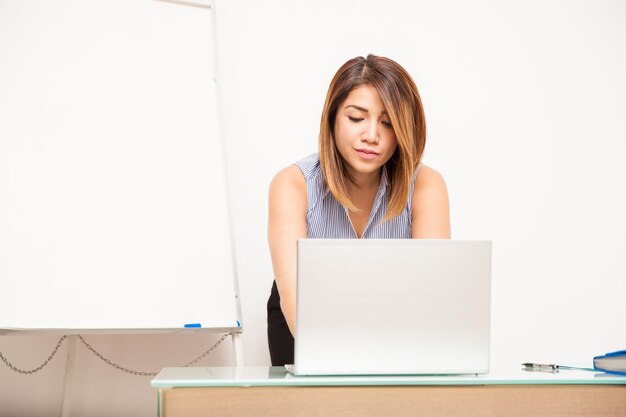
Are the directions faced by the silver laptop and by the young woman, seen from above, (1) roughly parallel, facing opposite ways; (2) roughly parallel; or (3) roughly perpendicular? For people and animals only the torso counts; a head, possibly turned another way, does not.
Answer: roughly parallel, facing opposite ways

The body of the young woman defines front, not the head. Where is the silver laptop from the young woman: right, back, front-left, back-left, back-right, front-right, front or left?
front

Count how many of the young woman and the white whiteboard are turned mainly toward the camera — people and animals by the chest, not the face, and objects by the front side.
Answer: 2

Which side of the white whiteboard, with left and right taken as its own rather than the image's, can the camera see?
front

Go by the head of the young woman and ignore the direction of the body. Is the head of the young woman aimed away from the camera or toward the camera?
toward the camera

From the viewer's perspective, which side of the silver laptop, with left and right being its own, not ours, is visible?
back

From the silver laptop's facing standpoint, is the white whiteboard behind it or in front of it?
in front

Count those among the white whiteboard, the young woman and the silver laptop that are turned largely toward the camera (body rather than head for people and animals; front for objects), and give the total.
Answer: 2

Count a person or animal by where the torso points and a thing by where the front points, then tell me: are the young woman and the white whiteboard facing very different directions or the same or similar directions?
same or similar directions

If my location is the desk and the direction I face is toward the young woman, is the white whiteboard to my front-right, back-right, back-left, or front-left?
front-left

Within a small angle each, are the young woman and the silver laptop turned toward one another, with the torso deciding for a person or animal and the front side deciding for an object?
yes

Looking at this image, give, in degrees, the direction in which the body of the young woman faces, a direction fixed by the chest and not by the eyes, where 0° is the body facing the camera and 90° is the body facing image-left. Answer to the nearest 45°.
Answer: approximately 0°

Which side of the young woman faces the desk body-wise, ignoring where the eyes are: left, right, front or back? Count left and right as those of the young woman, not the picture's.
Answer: front

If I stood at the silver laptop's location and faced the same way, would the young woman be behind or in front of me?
in front
